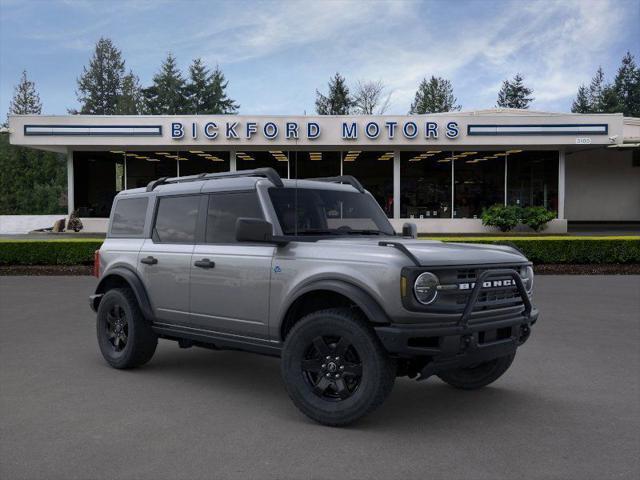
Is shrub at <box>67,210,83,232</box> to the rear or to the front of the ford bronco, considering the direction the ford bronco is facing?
to the rear

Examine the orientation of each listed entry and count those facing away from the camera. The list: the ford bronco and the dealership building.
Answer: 0

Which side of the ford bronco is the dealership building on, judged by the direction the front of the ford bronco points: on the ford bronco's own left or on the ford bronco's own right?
on the ford bronco's own left

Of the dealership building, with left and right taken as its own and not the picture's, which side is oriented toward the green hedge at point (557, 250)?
front

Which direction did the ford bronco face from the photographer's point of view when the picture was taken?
facing the viewer and to the right of the viewer

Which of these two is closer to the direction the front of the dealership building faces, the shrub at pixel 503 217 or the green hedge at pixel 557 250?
the green hedge

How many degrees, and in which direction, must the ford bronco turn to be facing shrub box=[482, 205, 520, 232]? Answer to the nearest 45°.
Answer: approximately 135° to its left

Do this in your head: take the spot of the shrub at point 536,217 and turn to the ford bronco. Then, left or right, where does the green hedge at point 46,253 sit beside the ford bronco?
right

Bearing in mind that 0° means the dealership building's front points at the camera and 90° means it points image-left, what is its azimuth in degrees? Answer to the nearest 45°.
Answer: approximately 0°

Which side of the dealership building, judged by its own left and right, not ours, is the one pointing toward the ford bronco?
front

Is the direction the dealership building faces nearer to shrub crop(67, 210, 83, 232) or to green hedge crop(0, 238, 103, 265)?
the green hedge

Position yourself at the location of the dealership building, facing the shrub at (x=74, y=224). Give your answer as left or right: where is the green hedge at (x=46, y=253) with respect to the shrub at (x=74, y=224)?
left

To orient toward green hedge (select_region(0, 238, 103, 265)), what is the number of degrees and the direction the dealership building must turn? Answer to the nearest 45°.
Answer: approximately 45° to its right
